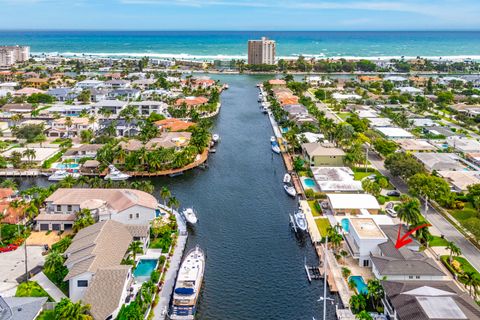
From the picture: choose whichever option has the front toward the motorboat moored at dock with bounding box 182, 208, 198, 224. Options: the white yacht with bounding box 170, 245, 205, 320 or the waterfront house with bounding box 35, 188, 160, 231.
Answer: the white yacht

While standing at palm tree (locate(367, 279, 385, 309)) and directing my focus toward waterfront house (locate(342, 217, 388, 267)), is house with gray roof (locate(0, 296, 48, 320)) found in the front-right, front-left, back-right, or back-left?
back-left

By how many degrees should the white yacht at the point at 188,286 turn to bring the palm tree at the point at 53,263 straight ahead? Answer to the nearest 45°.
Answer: approximately 90° to its left

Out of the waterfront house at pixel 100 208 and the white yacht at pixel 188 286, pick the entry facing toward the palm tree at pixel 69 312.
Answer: the waterfront house

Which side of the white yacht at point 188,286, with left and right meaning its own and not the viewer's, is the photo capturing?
back

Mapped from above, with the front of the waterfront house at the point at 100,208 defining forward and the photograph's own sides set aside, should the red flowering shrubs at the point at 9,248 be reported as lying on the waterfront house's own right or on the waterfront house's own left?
on the waterfront house's own right

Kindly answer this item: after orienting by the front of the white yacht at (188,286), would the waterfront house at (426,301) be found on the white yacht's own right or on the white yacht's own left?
on the white yacht's own right

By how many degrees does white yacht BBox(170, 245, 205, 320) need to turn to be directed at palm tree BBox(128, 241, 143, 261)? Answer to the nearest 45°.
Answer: approximately 45° to its left

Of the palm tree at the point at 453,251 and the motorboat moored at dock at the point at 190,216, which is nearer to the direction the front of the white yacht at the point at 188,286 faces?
the motorboat moored at dock

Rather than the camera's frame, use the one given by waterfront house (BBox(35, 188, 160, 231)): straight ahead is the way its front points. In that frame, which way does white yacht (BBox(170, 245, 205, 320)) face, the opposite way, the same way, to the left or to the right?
the opposite way

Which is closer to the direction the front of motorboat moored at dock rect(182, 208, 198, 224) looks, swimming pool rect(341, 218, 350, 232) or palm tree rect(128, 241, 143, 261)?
the swimming pool
